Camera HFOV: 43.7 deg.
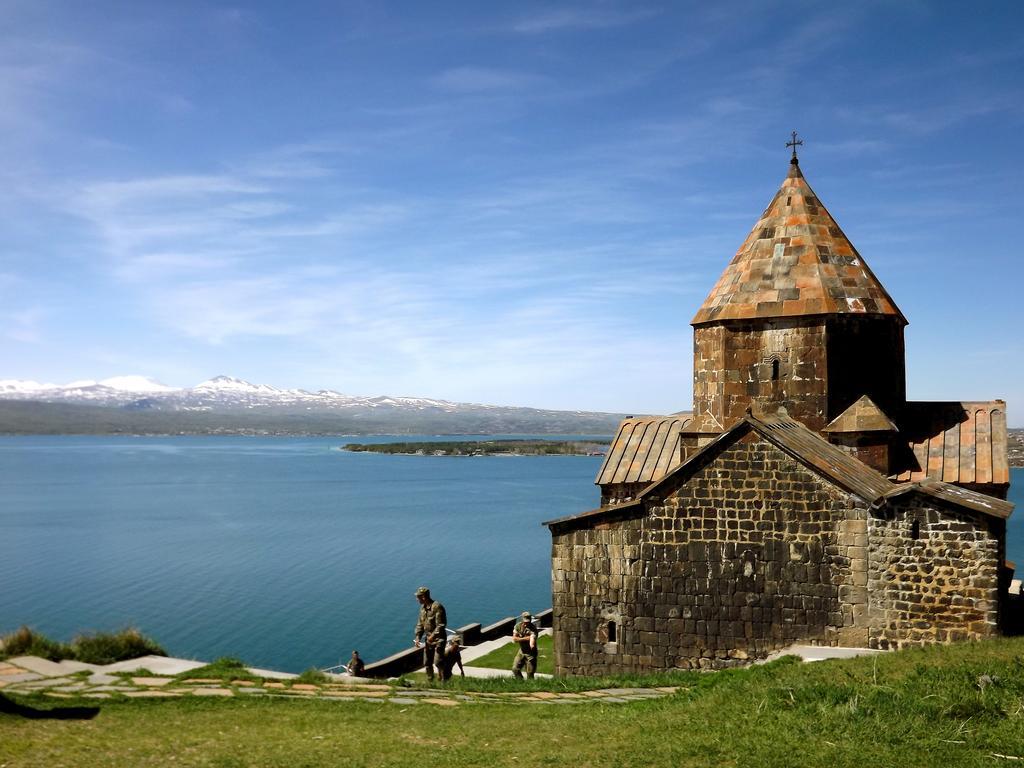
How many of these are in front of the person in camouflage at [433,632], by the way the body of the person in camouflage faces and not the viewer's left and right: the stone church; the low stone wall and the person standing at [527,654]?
0

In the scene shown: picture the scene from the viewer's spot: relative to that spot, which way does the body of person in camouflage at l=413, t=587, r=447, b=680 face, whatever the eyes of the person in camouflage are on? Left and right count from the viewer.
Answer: facing the viewer and to the left of the viewer

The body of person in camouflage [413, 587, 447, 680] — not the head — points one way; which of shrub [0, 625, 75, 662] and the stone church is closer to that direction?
the shrub

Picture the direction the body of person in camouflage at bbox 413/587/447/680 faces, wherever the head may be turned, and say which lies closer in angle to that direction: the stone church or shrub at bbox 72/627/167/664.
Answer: the shrub

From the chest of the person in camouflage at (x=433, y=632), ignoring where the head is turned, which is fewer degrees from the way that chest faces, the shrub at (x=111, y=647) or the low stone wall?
the shrub

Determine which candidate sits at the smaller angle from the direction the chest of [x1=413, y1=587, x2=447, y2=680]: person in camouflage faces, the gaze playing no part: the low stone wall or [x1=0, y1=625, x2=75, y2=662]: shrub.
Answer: the shrub

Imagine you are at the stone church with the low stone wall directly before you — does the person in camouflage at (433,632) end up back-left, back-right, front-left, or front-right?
front-left

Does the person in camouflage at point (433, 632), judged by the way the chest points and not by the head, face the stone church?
no
